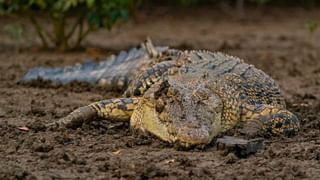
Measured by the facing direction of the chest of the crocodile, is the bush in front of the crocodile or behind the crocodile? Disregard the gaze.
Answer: behind

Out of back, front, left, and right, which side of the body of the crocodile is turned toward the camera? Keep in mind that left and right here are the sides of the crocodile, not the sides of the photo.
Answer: front
